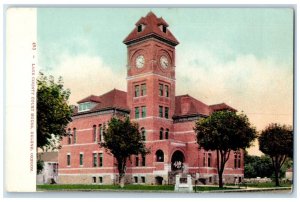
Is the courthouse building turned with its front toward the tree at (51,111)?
no

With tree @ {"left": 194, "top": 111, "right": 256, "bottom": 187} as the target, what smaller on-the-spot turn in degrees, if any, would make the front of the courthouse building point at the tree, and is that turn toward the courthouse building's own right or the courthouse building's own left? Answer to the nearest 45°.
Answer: approximately 45° to the courthouse building's own left

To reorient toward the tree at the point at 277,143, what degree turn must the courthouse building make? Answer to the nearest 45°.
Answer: approximately 45° to its left

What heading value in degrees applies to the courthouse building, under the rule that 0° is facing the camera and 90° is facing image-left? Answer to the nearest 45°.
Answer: approximately 315°
